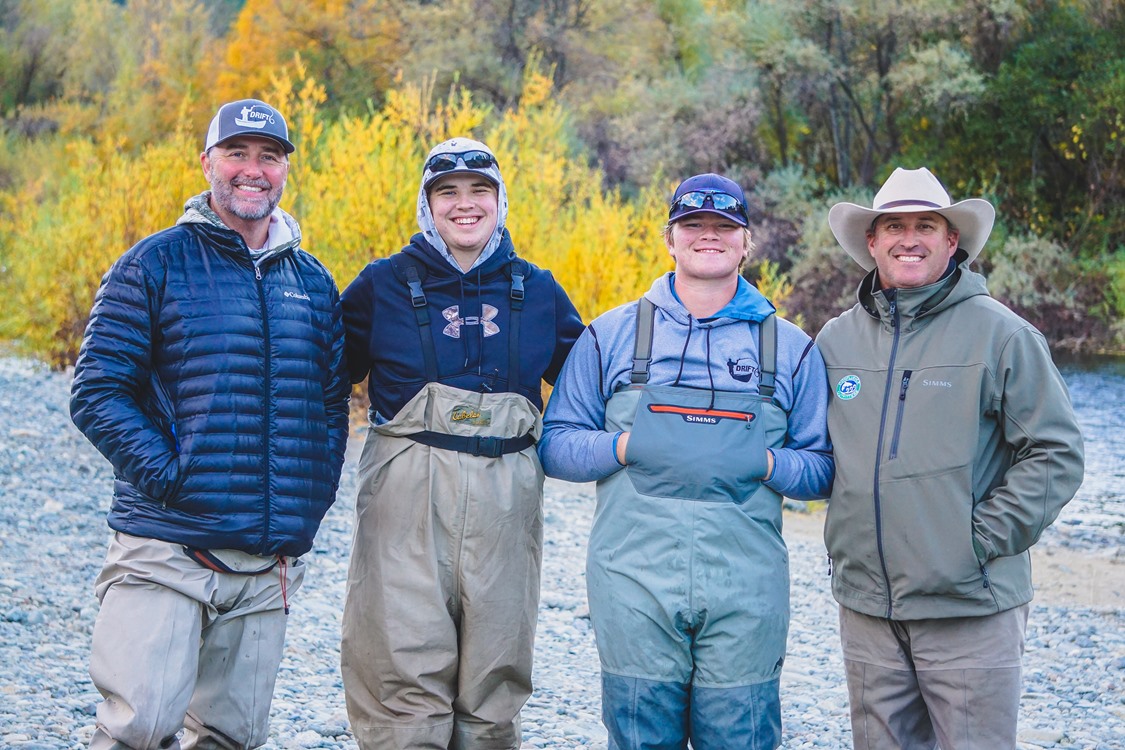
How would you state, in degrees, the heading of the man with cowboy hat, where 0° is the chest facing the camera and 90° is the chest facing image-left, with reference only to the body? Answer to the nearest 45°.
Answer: approximately 45°

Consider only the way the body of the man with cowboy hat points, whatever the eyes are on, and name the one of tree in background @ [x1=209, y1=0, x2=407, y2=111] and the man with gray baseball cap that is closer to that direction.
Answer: the man with gray baseball cap

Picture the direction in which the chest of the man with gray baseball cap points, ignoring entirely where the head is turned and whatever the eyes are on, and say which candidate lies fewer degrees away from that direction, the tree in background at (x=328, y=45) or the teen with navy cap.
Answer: the teen with navy cap

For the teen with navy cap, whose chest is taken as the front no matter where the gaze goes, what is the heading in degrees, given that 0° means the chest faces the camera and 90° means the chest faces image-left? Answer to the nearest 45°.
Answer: approximately 0°

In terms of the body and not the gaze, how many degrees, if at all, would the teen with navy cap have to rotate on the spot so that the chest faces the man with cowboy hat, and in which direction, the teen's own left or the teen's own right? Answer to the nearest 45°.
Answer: approximately 90° to the teen's own left

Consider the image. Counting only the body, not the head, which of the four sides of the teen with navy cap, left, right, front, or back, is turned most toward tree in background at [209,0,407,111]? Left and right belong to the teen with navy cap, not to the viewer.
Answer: back

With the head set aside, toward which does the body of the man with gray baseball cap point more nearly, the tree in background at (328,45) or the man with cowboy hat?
the man with cowboy hat

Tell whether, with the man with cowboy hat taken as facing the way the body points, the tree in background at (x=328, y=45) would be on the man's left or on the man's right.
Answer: on the man's right

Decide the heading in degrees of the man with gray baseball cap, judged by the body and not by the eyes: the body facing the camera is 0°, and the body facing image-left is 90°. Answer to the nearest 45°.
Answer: approximately 315°

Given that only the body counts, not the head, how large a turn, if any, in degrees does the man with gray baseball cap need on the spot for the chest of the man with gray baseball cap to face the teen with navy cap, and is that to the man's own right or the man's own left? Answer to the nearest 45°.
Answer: approximately 45° to the man's own left

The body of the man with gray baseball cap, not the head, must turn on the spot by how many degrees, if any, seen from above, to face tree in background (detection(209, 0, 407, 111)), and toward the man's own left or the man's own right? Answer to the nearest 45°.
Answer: approximately 135° to the man's own left
